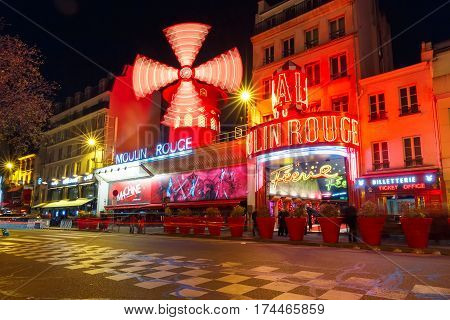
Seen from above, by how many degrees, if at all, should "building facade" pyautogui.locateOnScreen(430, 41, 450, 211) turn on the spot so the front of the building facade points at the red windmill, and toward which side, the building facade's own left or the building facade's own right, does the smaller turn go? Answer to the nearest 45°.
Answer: approximately 45° to the building facade's own right

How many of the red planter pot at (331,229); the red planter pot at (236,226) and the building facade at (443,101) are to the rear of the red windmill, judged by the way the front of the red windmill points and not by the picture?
0

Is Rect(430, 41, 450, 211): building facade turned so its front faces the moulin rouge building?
no

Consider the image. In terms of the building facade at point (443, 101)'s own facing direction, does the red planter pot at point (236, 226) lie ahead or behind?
ahead

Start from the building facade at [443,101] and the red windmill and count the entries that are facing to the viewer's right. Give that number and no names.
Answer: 0

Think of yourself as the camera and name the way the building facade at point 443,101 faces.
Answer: facing the viewer and to the left of the viewer

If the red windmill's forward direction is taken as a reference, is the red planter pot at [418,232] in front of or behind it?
in front

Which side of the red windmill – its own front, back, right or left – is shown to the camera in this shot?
front

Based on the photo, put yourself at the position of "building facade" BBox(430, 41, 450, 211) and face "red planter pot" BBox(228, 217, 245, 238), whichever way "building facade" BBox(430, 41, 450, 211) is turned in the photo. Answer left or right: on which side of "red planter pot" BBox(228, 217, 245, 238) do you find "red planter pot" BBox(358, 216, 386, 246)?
left
